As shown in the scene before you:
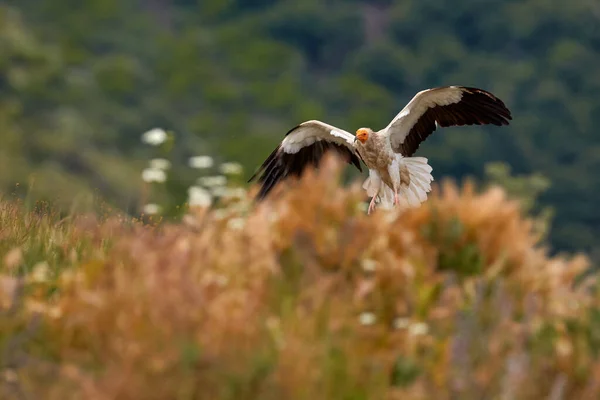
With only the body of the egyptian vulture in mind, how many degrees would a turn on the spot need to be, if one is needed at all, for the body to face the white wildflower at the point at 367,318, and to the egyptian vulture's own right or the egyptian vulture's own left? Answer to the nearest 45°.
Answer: approximately 45° to the egyptian vulture's own left

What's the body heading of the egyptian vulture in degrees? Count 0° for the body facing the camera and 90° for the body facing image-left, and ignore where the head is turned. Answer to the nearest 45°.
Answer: approximately 45°
